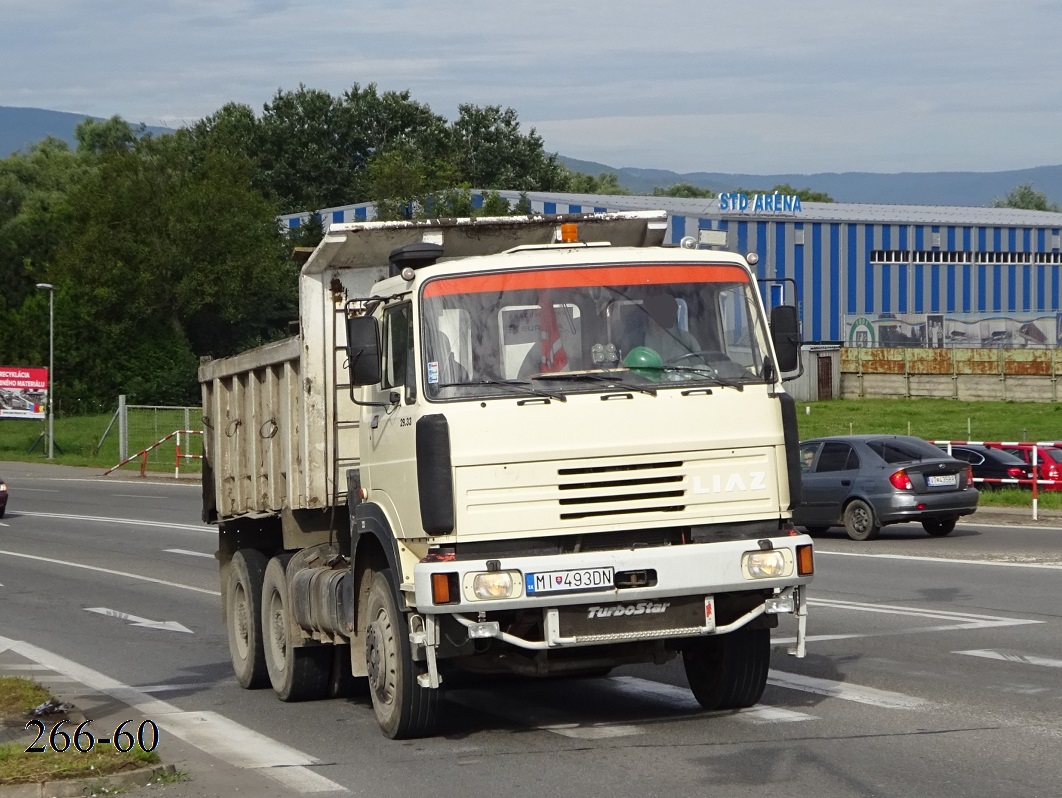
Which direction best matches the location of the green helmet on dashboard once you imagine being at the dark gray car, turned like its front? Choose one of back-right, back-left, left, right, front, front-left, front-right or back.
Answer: back-left

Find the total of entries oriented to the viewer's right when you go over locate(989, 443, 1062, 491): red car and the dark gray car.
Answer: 0

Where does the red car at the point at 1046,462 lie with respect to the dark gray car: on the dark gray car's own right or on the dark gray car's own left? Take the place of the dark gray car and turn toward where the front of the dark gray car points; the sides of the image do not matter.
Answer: on the dark gray car's own right

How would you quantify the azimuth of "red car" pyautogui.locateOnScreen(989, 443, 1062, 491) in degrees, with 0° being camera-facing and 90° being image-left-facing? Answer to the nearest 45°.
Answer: approximately 135°

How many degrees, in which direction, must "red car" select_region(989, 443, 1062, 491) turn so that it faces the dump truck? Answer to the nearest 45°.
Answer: approximately 135° to its left

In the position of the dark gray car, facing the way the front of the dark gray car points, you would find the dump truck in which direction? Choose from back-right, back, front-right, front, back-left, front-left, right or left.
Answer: back-left

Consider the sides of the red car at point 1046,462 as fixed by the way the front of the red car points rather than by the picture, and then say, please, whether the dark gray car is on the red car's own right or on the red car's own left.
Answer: on the red car's own left

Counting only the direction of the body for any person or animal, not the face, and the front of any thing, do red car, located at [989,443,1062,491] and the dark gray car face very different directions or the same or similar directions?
same or similar directions
